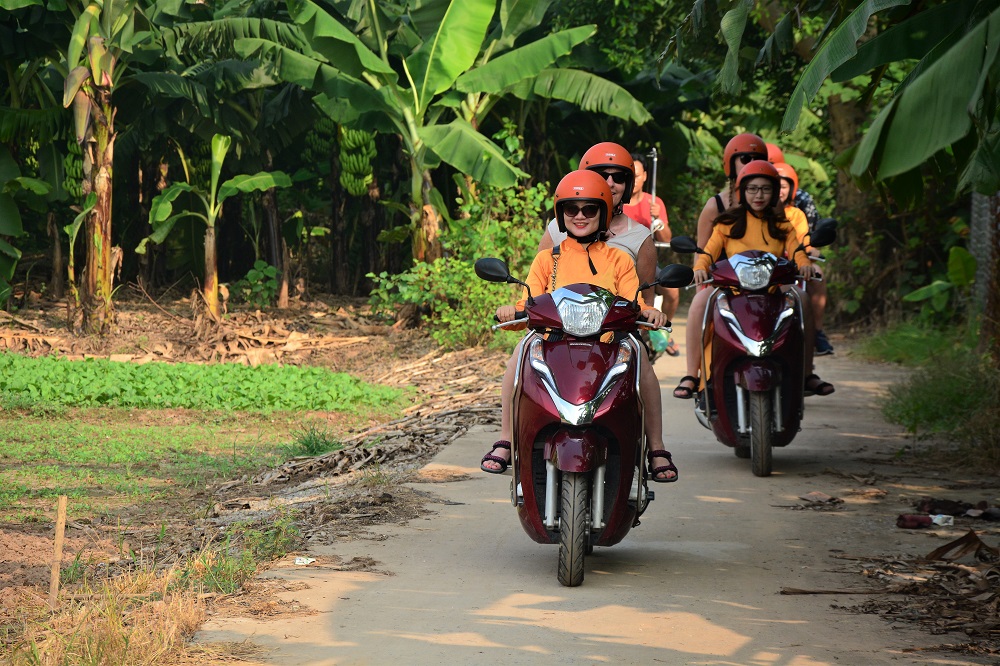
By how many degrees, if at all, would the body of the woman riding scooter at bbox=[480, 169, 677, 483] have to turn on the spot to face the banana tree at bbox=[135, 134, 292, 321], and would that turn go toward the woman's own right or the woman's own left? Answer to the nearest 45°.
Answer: approximately 135° to the woman's own right

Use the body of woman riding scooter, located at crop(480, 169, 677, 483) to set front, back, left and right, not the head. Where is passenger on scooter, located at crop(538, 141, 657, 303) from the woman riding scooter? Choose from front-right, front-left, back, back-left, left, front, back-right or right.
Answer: back

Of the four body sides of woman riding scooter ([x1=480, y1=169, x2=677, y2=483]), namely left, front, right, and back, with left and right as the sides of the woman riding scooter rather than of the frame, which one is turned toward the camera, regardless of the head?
front

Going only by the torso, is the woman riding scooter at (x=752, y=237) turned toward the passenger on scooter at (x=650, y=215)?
no

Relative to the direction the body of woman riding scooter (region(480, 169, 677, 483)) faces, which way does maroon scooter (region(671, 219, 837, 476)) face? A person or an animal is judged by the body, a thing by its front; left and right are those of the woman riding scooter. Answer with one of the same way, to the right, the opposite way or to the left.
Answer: the same way

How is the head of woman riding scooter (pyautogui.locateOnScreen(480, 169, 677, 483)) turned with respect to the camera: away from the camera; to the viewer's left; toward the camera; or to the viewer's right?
toward the camera

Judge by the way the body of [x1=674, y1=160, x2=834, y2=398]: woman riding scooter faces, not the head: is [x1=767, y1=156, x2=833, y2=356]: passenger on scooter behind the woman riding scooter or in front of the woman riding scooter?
behind

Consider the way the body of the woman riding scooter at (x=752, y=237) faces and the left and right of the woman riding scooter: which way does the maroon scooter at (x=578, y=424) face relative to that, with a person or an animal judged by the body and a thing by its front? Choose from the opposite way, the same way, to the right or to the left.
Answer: the same way

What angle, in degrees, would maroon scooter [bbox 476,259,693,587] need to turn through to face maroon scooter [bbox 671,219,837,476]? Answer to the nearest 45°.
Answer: approximately 135° to its left

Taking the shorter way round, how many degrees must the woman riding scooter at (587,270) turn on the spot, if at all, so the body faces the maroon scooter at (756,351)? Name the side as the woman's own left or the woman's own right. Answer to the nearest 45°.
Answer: approximately 135° to the woman's own left

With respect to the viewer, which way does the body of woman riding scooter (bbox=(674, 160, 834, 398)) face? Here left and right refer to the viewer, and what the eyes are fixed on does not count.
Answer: facing the viewer

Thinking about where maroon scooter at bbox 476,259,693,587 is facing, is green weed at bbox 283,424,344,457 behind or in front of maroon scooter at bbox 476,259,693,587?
behind

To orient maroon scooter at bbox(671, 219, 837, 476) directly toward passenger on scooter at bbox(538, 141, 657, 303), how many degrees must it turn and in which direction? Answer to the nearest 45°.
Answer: approximately 45° to its right

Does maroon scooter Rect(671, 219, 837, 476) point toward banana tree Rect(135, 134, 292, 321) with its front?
no

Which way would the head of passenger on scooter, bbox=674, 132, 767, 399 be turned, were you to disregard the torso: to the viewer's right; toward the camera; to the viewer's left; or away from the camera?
toward the camera

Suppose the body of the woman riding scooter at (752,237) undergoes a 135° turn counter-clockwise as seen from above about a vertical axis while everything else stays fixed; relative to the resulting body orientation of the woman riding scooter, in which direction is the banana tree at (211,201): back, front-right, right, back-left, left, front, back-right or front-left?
left

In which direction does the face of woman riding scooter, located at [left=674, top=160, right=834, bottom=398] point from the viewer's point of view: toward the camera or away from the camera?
toward the camera
